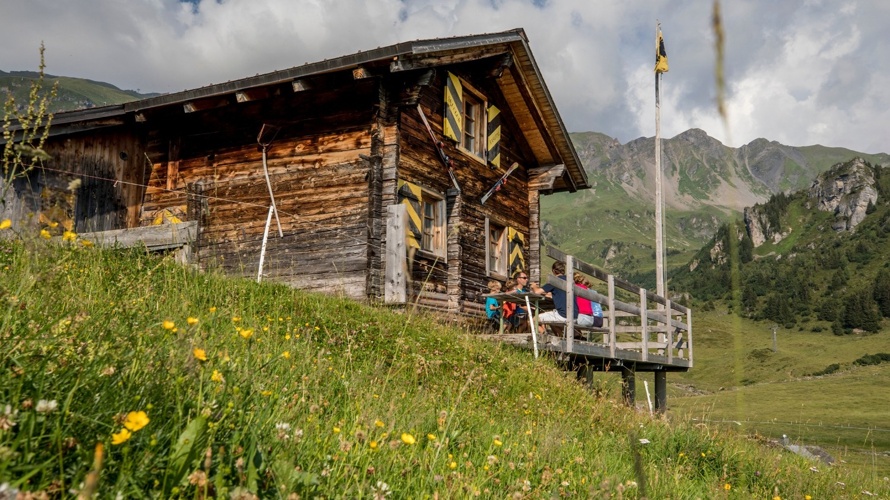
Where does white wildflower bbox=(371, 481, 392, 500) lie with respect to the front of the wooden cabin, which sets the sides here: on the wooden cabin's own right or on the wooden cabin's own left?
on the wooden cabin's own right

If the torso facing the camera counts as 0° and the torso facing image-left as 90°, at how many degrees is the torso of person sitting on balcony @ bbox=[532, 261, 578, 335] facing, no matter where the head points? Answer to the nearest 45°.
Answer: approximately 90°

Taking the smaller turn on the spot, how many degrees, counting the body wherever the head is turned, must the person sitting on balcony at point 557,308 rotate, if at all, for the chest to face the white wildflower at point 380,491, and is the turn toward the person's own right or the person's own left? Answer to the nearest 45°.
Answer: approximately 90° to the person's own left

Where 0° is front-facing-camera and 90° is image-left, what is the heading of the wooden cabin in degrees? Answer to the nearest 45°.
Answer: approximately 315°

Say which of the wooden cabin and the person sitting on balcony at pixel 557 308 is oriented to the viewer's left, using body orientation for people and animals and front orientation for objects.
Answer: the person sitting on balcony

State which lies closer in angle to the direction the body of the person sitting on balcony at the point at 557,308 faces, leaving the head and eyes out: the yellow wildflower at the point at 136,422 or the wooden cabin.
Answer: the wooden cabin

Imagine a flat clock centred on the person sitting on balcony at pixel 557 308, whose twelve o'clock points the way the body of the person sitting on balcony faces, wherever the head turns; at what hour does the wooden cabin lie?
The wooden cabin is roughly at 12 o'clock from the person sitting on balcony.

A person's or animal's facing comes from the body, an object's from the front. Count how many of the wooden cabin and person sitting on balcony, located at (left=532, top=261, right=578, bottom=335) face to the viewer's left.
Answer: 1
